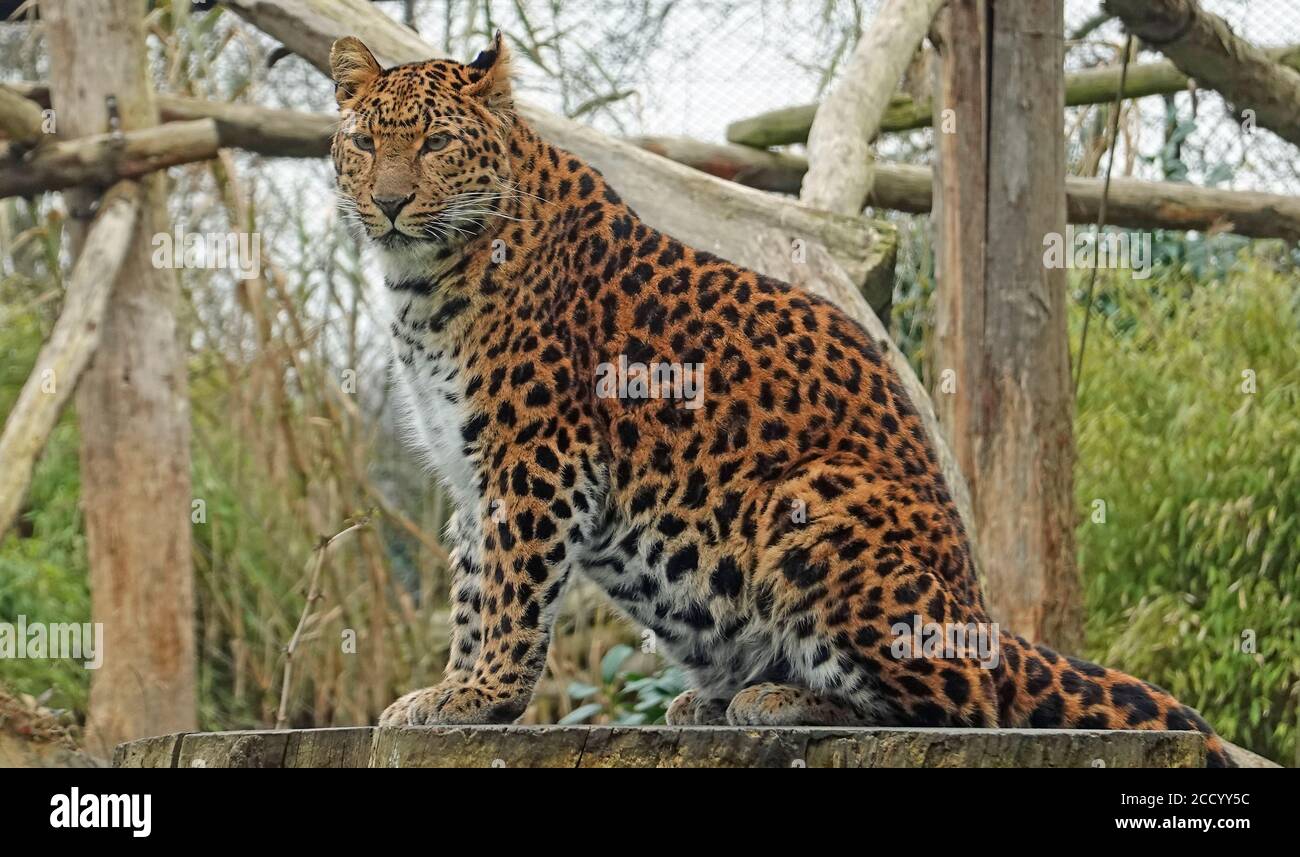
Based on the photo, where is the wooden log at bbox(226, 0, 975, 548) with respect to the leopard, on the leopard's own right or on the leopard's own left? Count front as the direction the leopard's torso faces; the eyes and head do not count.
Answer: on the leopard's own right

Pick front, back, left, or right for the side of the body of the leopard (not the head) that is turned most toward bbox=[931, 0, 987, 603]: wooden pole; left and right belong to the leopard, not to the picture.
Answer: right

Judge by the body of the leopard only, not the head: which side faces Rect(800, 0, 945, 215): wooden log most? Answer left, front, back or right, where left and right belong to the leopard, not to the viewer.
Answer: right

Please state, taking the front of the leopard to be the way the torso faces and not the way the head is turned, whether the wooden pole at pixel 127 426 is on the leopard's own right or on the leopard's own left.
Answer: on the leopard's own right

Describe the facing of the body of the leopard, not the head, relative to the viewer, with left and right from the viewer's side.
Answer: facing to the left of the viewer

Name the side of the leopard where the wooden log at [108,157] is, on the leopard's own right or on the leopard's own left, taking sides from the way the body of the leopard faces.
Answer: on the leopard's own right

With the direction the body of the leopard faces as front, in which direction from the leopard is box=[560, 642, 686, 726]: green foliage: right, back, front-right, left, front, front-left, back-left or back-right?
right

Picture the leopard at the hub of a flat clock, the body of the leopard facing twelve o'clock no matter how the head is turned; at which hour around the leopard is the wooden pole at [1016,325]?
The wooden pole is roughly at 4 o'clock from the leopard.
